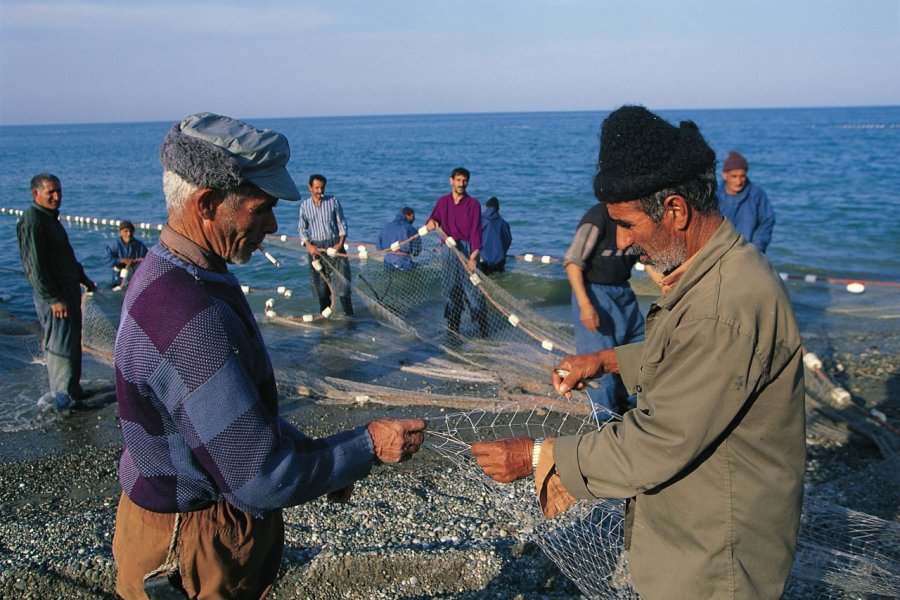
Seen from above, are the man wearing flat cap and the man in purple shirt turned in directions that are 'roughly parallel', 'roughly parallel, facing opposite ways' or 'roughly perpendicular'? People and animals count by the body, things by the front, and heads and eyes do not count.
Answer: roughly perpendicular

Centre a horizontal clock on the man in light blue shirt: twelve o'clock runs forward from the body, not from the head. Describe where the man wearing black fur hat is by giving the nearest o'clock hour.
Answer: The man wearing black fur hat is roughly at 12 o'clock from the man in light blue shirt.

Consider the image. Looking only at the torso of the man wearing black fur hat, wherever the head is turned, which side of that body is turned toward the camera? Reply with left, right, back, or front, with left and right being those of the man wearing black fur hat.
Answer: left

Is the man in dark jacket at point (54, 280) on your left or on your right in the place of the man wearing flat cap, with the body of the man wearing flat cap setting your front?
on your left

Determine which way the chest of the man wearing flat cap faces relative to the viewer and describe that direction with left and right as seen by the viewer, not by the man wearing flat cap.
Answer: facing to the right of the viewer

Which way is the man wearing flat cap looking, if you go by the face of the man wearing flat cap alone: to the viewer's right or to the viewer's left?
to the viewer's right

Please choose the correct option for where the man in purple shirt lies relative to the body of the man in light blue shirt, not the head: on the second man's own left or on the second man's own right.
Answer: on the second man's own left
